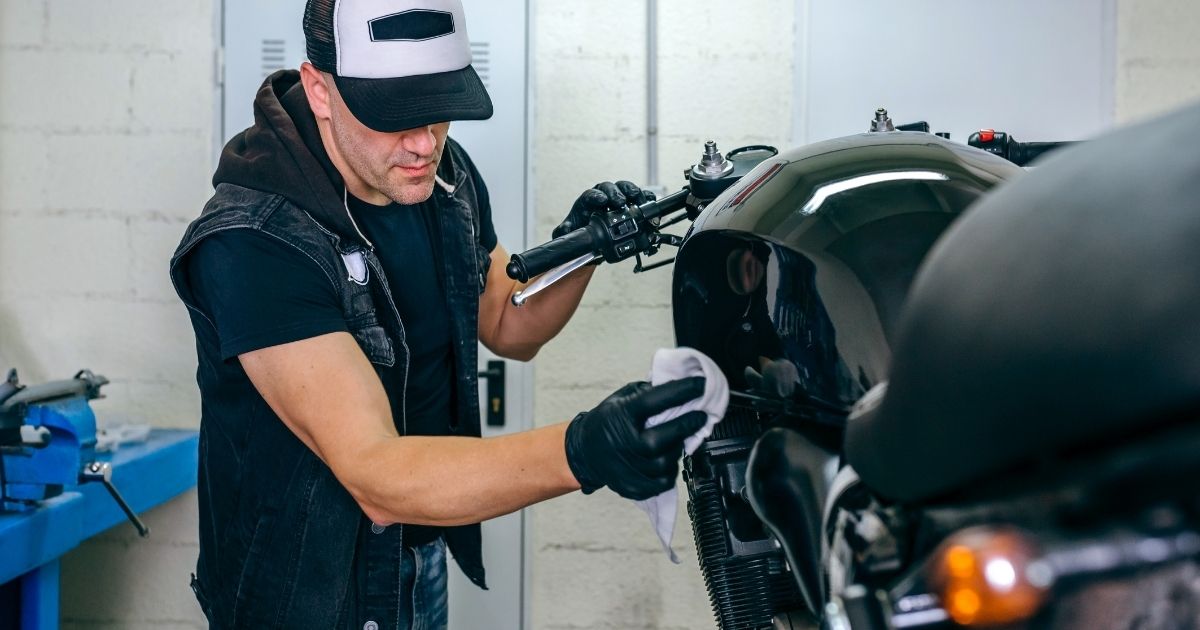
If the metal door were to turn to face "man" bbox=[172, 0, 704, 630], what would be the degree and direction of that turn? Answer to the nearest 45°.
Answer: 0° — it already faces them

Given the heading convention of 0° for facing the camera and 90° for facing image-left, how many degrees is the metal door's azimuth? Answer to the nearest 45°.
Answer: approximately 0°

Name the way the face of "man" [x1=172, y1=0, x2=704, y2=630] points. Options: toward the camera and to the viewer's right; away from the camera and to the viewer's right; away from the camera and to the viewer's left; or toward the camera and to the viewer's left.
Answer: toward the camera and to the viewer's right

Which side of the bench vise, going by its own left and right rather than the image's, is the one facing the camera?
right

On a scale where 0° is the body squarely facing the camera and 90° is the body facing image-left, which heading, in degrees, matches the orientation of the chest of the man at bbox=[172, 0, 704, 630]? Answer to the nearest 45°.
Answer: approximately 315°

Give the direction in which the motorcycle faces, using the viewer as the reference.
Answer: facing away from the viewer and to the left of the viewer

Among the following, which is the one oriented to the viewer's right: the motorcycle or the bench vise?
the bench vise

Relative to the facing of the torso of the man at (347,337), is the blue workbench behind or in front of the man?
behind

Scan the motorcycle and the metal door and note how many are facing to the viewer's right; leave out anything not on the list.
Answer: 0

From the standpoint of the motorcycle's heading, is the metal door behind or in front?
in front
